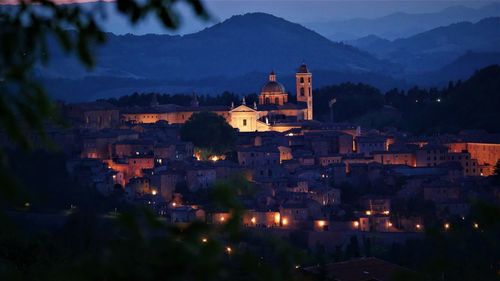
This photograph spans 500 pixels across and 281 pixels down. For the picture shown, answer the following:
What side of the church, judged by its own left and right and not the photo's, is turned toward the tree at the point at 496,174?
left

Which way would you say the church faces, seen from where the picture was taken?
facing the viewer and to the left of the viewer

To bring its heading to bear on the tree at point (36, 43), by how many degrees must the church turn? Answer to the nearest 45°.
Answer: approximately 45° to its left
